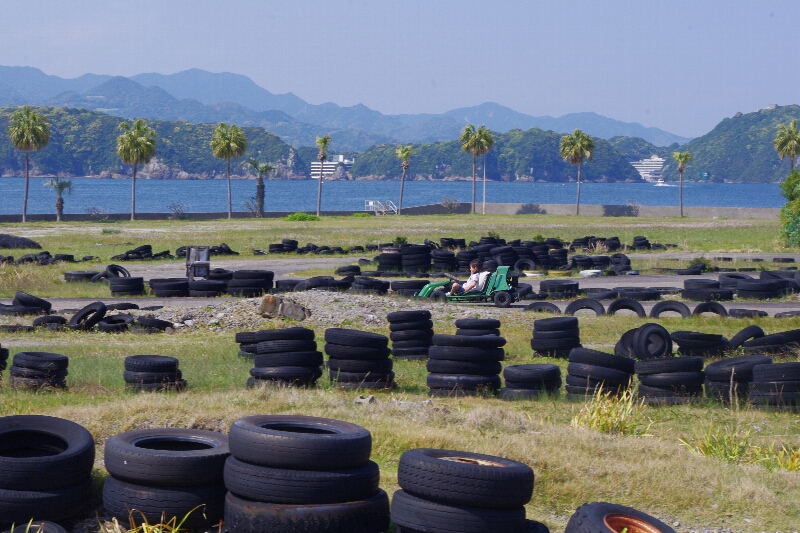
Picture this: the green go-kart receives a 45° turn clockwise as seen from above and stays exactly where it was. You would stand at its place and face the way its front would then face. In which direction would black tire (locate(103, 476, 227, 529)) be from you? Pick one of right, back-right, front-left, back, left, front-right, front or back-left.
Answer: back-left

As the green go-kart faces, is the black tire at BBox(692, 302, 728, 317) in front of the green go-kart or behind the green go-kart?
behind

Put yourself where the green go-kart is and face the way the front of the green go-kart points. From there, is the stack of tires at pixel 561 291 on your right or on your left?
on your right

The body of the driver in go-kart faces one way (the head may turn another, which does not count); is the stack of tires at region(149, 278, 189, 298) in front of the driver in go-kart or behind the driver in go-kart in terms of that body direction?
in front

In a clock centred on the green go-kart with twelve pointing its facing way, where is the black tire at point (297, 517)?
The black tire is roughly at 9 o'clock from the green go-kart.

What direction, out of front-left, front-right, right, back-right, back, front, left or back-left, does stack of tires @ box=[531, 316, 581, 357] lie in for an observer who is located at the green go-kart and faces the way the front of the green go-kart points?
left

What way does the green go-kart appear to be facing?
to the viewer's left

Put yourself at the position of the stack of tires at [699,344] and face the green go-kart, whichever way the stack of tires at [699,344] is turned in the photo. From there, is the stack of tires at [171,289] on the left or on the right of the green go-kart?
left

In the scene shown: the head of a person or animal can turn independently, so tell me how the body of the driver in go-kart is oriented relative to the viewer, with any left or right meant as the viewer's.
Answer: facing to the left of the viewer

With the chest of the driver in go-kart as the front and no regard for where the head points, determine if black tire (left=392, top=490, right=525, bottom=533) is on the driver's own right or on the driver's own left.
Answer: on the driver's own left

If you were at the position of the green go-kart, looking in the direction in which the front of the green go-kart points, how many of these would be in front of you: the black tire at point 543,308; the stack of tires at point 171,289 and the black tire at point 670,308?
1

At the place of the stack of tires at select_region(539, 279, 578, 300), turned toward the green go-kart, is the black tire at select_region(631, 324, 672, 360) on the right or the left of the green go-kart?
left

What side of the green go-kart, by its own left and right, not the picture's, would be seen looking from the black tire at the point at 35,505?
left

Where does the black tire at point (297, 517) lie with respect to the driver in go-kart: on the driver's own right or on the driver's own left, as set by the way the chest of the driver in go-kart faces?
on the driver's own left
